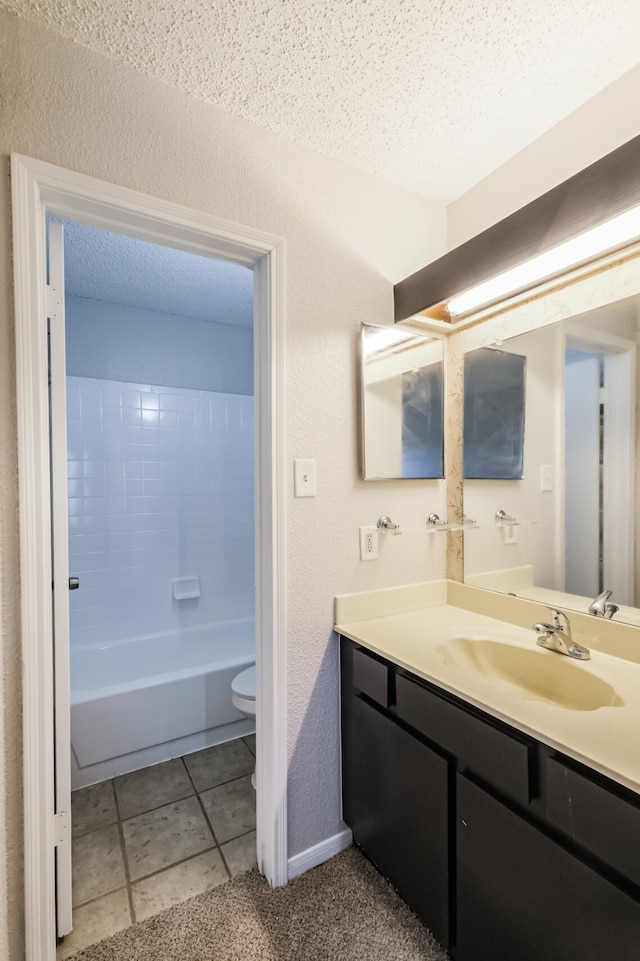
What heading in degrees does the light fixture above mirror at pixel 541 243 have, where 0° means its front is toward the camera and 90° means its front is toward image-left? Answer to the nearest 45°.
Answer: approximately 45°

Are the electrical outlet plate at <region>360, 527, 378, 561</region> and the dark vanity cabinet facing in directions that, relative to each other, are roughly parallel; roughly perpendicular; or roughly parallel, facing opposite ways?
roughly perpendicular

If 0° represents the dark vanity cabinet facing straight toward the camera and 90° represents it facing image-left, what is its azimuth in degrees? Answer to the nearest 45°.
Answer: approximately 45°

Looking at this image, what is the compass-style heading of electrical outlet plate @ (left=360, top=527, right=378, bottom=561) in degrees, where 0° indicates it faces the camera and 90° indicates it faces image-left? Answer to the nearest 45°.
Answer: approximately 315°

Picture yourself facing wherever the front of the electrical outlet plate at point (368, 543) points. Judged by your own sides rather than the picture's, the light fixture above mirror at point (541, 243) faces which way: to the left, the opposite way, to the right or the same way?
to the right

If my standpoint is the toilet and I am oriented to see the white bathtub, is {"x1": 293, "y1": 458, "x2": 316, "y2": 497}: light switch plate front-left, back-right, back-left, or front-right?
back-left

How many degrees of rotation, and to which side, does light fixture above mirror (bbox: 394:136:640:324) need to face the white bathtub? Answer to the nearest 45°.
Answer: approximately 45° to its right

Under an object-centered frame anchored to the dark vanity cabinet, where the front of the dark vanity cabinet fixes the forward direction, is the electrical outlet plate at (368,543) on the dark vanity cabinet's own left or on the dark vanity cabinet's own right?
on the dark vanity cabinet's own right
